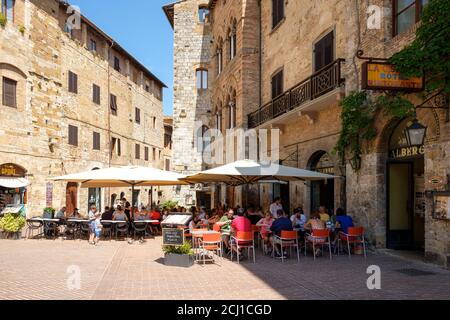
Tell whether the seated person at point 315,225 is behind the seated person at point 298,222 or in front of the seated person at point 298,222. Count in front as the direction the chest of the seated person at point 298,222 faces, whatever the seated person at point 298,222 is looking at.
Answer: in front

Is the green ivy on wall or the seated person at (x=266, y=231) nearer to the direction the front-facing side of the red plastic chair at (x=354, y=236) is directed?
the seated person

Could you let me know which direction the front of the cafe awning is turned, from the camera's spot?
facing the viewer and to the right of the viewer

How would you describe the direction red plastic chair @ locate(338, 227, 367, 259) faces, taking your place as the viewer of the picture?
facing away from the viewer and to the left of the viewer

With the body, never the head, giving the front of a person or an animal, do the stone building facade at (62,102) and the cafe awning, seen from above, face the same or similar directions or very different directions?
same or similar directions

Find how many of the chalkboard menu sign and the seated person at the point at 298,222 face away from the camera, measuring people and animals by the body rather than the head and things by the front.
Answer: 0

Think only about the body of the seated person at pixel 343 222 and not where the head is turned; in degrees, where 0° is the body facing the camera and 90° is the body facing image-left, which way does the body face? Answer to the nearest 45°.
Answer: approximately 135°
